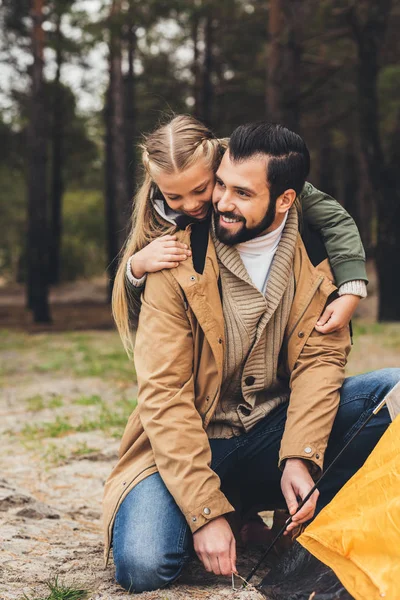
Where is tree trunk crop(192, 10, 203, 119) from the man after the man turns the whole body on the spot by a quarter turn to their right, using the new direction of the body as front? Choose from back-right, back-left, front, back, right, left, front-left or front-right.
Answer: right

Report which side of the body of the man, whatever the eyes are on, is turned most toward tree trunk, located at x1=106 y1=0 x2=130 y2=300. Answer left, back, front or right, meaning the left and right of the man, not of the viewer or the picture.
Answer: back

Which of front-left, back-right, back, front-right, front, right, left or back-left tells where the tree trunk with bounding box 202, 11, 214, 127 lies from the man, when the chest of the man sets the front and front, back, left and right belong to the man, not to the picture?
back

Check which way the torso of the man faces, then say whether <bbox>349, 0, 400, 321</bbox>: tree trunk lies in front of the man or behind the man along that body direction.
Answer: behind

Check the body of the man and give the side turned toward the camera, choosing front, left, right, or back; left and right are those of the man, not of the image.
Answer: front

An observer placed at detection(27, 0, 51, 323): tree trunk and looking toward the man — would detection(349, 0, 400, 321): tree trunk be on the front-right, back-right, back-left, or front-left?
front-left

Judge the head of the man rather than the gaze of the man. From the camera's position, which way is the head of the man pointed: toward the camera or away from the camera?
toward the camera

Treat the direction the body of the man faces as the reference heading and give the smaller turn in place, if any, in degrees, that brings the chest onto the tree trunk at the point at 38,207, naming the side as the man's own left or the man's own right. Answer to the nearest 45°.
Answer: approximately 180°

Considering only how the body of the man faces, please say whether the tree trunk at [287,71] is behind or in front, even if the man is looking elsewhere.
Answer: behind
